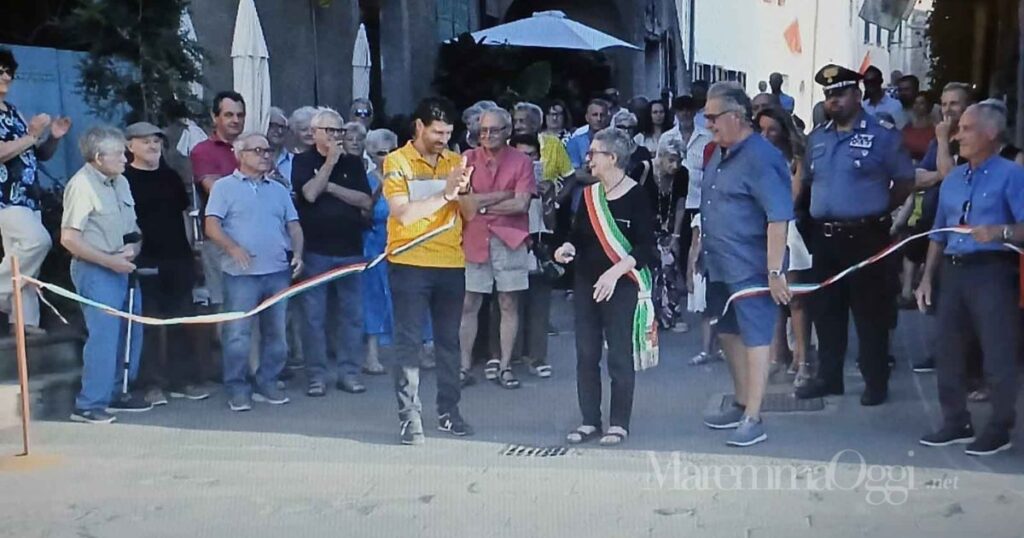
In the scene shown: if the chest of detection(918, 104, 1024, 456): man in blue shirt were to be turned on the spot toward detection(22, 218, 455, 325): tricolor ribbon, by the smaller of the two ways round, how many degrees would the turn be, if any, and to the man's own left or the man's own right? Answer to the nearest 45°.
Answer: approximately 45° to the man's own right

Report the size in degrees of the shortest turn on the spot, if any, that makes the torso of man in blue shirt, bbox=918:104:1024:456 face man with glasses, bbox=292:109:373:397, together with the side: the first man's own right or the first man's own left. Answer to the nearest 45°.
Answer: approximately 45° to the first man's own right

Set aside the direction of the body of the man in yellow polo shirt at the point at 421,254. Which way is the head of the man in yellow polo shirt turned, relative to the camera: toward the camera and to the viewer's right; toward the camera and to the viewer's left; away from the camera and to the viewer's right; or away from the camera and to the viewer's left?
toward the camera and to the viewer's right

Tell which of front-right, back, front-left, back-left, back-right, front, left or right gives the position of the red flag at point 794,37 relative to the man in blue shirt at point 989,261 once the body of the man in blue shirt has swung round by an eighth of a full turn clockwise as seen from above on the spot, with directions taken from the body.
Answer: right

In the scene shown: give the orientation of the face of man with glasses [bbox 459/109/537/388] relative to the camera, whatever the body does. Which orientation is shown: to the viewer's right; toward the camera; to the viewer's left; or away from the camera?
toward the camera

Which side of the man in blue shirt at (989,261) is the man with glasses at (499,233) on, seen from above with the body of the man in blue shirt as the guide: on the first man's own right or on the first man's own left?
on the first man's own right

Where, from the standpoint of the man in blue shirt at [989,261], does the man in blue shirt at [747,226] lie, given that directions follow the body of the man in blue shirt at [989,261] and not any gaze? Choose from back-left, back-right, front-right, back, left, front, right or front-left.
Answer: front-right

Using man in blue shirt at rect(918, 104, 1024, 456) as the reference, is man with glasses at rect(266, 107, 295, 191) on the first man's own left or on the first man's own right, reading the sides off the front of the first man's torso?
on the first man's own right

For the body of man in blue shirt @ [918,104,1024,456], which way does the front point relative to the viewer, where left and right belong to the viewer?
facing the viewer and to the left of the viewer

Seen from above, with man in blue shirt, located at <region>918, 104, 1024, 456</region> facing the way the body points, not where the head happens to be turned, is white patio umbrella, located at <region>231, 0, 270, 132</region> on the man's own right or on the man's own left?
on the man's own right

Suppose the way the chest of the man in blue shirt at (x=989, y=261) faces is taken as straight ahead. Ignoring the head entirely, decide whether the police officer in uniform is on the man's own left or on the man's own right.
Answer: on the man's own right

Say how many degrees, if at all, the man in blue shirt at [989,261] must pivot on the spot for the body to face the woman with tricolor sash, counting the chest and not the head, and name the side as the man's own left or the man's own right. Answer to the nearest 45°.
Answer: approximately 45° to the man's own right

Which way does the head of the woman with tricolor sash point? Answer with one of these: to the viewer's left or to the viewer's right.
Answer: to the viewer's left
